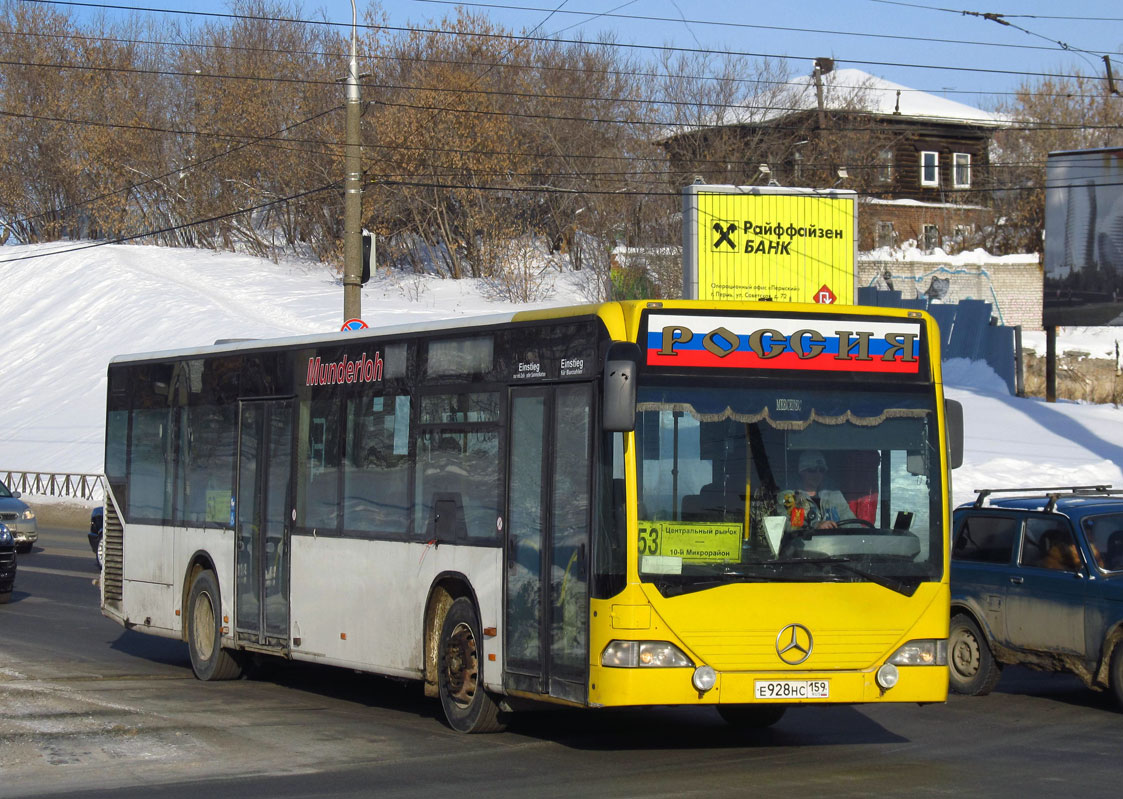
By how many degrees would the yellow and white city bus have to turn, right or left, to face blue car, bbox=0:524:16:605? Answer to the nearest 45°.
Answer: approximately 180°

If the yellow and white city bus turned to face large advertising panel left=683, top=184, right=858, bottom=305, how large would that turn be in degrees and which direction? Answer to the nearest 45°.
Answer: approximately 135° to its left

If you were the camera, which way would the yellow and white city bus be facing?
facing the viewer and to the right of the viewer

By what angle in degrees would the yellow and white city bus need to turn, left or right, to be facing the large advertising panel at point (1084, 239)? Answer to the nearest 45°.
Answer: approximately 90° to its left

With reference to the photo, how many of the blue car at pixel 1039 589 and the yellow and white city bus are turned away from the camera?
0
